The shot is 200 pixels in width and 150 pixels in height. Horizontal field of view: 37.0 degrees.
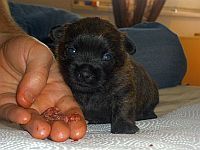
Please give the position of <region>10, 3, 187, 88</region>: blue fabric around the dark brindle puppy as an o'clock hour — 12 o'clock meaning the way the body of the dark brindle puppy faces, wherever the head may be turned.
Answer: The blue fabric is roughly at 5 o'clock from the dark brindle puppy.

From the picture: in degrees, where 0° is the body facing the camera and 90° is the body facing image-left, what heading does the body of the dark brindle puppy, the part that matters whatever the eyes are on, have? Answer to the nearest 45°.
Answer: approximately 45°
